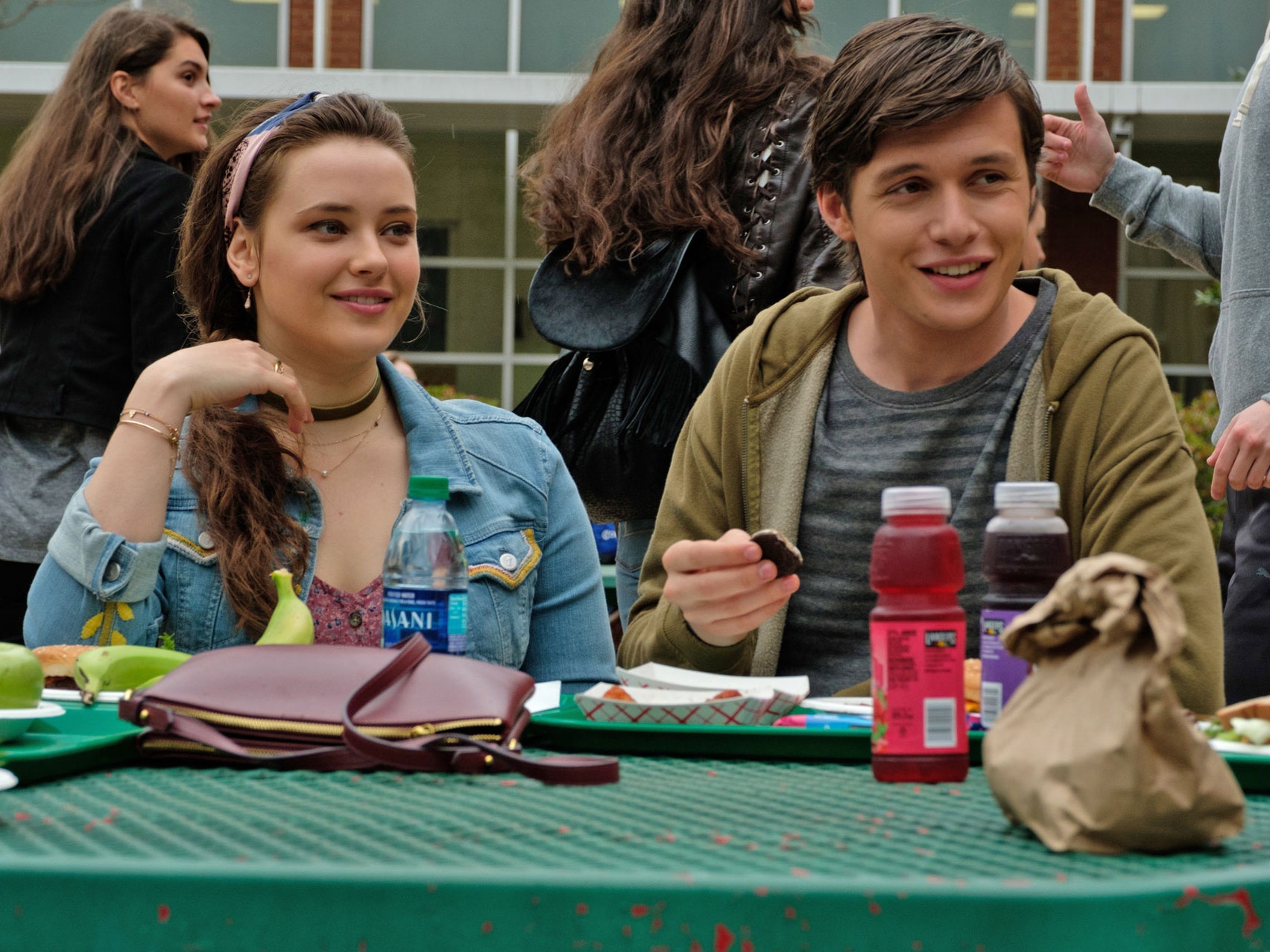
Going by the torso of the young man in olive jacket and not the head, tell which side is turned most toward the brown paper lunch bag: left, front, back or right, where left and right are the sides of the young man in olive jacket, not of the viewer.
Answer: front

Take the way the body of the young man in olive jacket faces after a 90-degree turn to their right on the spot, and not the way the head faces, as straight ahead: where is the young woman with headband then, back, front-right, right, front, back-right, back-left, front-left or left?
front

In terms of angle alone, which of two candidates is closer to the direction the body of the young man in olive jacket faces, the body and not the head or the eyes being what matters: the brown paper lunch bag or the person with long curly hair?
the brown paper lunch bag

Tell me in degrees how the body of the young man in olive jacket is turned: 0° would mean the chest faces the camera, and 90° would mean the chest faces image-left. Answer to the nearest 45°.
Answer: approximately 0°

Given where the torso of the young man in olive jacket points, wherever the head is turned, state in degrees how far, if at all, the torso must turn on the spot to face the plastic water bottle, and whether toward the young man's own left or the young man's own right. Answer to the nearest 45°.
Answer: approximately 45° to the young man's own right

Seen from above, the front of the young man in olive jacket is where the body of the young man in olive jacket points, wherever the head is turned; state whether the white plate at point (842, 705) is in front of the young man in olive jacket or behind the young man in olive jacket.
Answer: in front

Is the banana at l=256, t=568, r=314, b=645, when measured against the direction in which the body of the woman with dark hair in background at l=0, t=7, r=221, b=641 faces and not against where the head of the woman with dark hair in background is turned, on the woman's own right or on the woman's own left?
on the woman's own right
